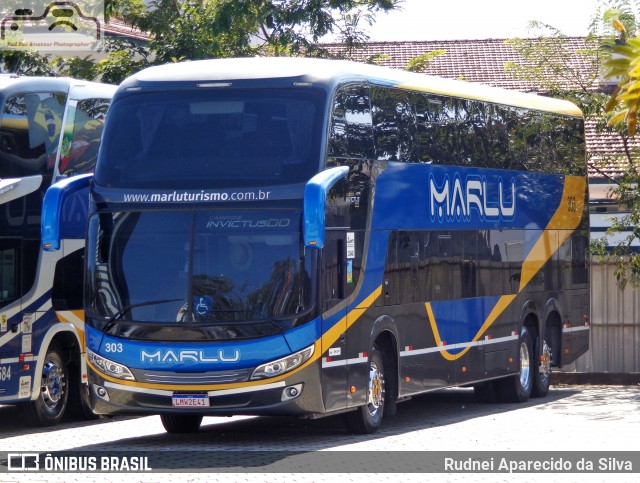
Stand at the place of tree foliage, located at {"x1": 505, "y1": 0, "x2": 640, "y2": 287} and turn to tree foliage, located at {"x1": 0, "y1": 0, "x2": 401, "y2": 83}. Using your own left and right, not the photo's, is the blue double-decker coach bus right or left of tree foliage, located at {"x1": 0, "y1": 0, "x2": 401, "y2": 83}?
left

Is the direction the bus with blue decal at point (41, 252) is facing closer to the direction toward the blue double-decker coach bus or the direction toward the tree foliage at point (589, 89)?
the blue double-decker coach bus

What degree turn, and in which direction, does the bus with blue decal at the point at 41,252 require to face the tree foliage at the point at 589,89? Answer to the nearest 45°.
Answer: approximately 180°

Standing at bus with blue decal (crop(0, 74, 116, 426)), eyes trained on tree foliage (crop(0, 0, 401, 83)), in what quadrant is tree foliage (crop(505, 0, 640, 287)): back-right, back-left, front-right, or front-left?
front-right

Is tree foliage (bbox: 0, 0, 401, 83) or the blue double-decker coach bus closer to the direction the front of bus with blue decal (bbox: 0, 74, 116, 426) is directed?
the blue double-decker coach bus

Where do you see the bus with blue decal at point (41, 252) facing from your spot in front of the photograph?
facing the viewer and to the left of the viewer

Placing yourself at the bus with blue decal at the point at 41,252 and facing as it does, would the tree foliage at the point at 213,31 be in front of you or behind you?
behind

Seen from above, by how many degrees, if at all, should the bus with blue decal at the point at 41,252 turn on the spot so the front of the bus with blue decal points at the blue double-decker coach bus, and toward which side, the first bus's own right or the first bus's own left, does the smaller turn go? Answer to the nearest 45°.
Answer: approximately 90° to the first bus's own left
